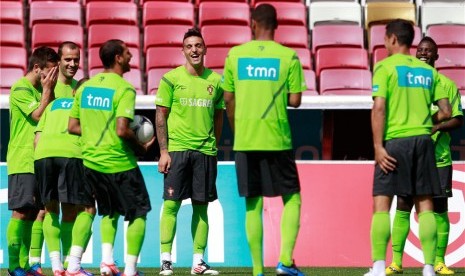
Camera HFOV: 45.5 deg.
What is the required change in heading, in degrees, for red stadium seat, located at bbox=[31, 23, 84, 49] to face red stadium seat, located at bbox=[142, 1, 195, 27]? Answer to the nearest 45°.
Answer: approximately 90° to its left

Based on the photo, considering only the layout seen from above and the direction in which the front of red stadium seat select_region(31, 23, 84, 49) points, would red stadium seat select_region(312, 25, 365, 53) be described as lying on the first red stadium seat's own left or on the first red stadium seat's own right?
on the first red stadium seat's own left

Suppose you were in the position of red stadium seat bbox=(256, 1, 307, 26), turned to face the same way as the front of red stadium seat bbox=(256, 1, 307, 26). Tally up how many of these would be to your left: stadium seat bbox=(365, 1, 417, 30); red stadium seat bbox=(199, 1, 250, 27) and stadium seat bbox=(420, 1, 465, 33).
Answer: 2

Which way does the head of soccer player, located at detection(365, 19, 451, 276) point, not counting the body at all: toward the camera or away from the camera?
away from the camera

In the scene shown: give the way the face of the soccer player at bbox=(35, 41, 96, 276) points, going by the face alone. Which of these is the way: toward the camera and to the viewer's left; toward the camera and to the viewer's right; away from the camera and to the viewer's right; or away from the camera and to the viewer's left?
toward the camera and to the viewer's right

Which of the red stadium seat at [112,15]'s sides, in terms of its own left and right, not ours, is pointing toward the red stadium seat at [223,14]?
left
